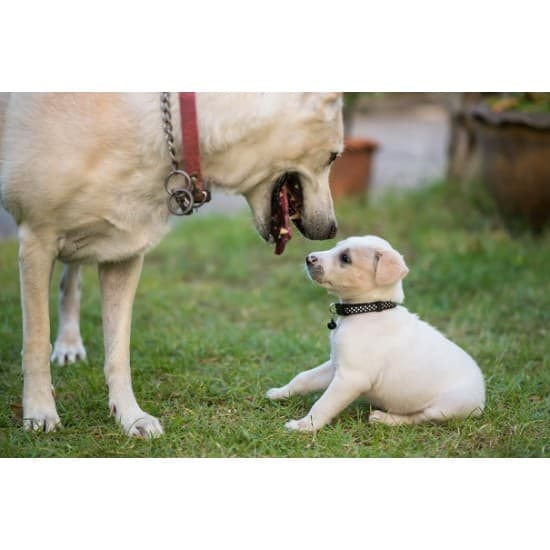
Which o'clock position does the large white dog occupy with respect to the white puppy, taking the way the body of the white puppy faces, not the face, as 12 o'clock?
The large white dog is roughly at 12 o'clock from the white puppy.

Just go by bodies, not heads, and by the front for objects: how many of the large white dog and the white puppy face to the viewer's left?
1

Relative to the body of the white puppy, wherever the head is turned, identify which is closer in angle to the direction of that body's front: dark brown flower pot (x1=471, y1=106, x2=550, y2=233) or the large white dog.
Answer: the large white dog

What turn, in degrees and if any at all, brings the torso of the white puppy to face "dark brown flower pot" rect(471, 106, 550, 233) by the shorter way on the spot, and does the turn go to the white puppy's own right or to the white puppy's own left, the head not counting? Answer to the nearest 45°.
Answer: approximately 90° to the white puppy's own right

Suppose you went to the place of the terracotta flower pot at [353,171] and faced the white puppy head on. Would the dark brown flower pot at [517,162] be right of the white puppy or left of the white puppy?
left

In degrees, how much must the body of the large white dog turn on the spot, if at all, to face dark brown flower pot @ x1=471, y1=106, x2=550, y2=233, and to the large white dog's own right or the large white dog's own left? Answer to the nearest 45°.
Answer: approximately 90° to the large white dog's own left

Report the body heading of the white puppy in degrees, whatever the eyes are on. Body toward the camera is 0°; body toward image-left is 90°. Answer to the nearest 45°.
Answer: approximately 90°

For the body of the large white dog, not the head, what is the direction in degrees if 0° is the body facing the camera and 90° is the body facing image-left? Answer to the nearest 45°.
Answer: approximately 315°

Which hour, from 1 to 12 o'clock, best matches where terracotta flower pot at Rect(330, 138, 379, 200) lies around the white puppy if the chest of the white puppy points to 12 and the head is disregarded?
The terracotta flower pot is roughly at 3 o'clock from the white puppy.
